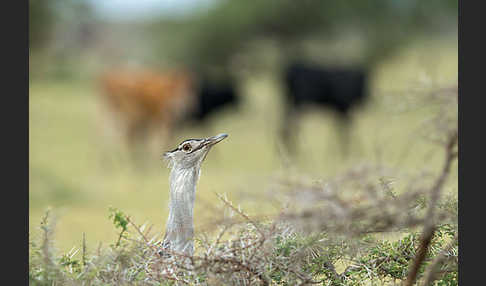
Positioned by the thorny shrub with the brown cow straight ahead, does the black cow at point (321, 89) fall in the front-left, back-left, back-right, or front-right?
front-right

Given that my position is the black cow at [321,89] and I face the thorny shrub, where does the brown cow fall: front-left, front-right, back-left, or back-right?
front-right

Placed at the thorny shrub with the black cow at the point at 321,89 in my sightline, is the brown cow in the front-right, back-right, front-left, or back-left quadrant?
front-left
